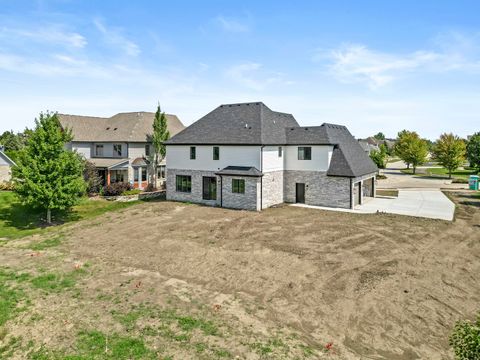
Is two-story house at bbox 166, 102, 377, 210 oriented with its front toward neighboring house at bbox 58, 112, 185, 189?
no

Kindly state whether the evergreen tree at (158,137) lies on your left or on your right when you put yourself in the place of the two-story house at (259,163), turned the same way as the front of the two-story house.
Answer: on your left

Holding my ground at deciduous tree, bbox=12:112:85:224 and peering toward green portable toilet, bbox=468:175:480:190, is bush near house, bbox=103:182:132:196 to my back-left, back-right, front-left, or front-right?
front-left

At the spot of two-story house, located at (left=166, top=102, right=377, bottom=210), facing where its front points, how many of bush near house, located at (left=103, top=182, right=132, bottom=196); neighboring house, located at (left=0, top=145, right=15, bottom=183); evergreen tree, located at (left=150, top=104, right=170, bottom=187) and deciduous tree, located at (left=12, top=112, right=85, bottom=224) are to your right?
0

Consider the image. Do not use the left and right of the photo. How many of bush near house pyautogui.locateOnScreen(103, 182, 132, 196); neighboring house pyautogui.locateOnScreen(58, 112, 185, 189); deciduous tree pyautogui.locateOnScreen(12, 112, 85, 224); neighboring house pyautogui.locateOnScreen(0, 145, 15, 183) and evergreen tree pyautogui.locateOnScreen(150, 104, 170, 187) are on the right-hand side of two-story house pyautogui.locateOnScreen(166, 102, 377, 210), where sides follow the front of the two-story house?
0

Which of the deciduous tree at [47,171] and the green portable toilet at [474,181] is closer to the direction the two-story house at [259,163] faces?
the green portable toilet

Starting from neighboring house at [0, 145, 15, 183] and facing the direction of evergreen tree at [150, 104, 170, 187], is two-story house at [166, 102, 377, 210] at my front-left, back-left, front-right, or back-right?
front-right

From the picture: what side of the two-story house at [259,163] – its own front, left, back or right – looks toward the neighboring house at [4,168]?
left

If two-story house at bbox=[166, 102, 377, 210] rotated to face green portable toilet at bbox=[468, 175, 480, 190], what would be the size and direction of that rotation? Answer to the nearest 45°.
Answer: approximately 45° to its right

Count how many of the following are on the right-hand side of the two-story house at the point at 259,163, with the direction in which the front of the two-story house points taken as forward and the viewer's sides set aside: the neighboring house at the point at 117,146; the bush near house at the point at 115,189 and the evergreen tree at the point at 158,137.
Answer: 0

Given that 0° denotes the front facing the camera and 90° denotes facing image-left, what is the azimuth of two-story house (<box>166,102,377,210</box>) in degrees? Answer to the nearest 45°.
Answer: approximately 180°

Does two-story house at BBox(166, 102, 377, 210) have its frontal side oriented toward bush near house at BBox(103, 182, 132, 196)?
no

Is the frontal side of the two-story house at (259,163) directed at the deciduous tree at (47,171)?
no

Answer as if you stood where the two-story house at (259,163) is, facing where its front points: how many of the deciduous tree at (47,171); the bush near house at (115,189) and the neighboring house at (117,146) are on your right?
0
